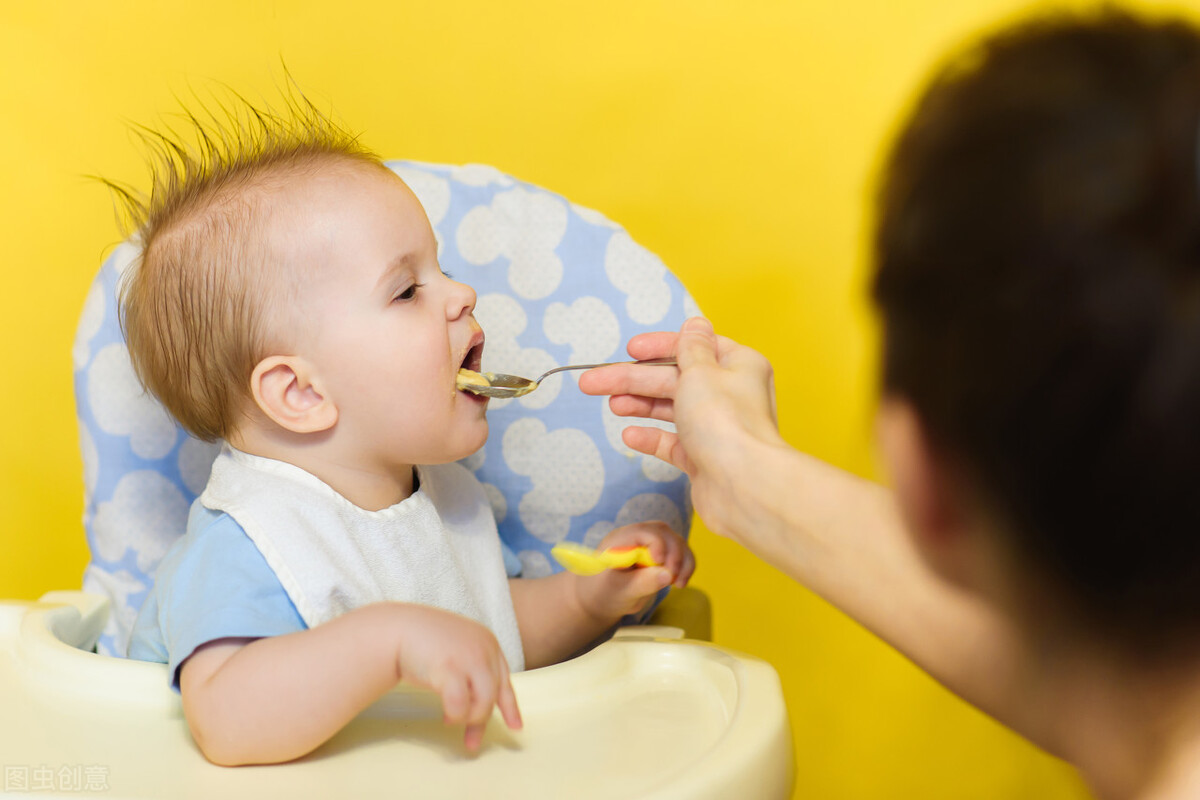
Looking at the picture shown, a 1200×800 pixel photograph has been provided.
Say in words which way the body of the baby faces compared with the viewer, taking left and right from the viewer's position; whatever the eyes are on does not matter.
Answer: facing the viewer and to the right of the viewer

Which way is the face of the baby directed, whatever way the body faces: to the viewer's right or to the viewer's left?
to the viewer's right

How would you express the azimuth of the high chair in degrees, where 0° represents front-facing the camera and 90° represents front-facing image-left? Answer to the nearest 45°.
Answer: approximately 0°
